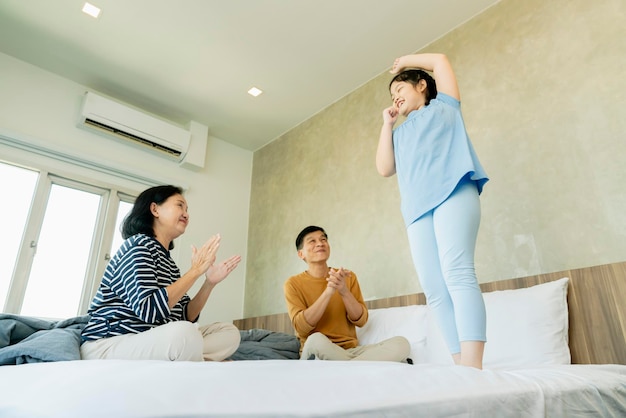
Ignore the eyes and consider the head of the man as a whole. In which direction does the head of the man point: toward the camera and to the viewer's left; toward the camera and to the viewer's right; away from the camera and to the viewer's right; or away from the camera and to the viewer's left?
toward the camera and to the viewer's right

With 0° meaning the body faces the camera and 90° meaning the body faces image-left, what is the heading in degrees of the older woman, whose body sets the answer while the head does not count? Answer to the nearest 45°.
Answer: approximately 270°

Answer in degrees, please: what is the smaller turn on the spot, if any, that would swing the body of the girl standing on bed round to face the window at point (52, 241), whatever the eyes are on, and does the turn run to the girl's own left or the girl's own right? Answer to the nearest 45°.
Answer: approximately 45° to the girl's own right

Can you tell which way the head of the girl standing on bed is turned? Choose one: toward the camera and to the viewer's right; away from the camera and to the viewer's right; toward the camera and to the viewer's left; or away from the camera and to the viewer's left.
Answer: toward the camera and to the viewer's left

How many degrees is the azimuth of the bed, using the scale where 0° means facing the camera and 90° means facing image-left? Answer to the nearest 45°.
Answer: approximately 45°

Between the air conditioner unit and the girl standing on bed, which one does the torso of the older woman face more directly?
the girl standing on bed

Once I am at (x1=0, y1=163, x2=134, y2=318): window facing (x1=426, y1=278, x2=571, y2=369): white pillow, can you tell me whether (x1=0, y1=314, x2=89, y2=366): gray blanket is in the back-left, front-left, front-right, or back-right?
front-right

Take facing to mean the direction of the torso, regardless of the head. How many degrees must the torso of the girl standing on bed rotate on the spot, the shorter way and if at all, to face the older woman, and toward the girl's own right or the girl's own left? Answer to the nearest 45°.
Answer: approximately 45° to the girl's own right

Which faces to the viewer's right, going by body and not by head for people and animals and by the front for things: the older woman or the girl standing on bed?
the older woman

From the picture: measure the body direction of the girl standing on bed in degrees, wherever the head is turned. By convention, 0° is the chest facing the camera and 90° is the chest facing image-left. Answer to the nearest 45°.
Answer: approximately 45°
